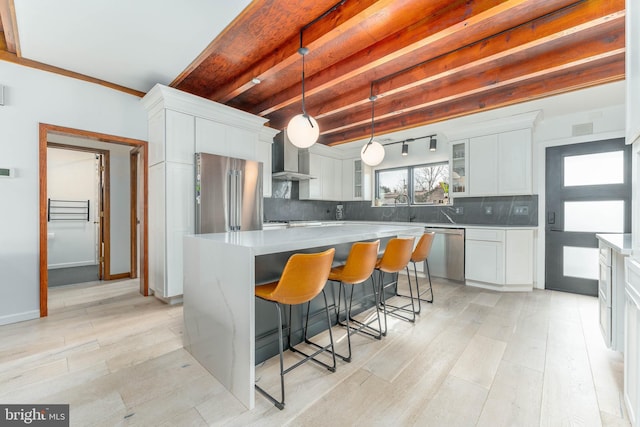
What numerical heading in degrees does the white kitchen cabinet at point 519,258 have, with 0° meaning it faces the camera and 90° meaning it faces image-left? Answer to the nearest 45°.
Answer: approximately 0°

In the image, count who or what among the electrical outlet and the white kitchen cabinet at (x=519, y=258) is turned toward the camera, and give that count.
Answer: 2

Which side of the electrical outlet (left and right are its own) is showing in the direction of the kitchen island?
front

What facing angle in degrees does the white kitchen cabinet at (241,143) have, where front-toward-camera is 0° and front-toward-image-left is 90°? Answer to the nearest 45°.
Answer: approximately 315°

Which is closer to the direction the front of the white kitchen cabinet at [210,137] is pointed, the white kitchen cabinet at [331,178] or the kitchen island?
the kitchen island

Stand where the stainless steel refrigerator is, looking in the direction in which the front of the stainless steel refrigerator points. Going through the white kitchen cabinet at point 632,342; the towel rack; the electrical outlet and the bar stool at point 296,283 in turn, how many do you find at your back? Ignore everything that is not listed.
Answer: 1
